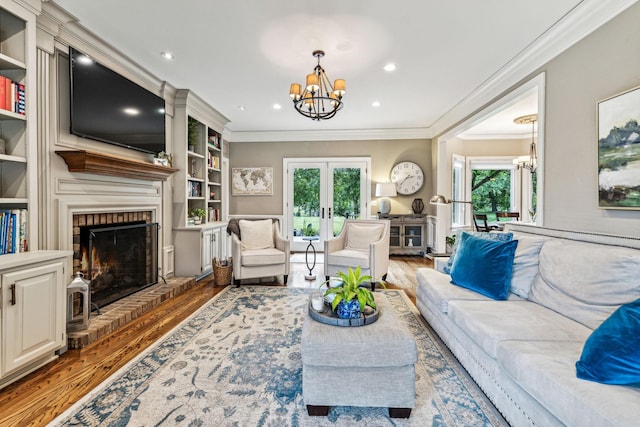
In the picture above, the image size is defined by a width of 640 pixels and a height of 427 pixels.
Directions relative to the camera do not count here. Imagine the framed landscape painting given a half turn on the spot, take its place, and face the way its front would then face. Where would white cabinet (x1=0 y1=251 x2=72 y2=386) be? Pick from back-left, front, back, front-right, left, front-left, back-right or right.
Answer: back

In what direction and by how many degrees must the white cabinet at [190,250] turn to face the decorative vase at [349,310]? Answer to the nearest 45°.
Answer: approximately 45° to its right

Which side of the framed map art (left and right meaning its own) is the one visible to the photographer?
front

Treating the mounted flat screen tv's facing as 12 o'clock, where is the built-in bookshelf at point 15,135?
The built-in bookshelf is roughly at 3 o'clock from the mounted flat screen tv.

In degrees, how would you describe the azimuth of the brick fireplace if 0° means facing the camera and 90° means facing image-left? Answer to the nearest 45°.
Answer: approximately 315°

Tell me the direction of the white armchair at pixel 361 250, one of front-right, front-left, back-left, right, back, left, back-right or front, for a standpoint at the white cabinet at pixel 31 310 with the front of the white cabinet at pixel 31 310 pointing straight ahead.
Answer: front-left

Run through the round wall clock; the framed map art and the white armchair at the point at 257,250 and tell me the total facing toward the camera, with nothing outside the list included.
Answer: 3

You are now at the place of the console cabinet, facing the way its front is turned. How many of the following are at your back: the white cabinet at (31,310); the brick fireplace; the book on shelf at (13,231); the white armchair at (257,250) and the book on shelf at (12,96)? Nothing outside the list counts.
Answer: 0

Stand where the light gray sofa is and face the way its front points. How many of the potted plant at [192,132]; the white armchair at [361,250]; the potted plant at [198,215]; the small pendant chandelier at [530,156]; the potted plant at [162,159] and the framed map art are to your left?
0

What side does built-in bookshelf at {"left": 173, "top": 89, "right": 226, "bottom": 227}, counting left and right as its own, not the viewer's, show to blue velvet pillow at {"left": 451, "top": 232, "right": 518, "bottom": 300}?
front

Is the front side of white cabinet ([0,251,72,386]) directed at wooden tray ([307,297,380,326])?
yes

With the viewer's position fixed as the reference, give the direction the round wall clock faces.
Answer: facing the viewer

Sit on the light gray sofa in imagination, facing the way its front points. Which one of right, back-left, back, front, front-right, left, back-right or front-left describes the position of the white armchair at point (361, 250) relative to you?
right

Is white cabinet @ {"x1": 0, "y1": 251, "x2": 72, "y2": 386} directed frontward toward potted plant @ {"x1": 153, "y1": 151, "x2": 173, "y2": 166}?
no

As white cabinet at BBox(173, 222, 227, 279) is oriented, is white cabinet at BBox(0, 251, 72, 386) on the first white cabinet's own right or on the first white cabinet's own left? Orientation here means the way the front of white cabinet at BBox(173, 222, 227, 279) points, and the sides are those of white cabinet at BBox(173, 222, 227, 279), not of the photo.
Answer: on the first white cabinet's own right

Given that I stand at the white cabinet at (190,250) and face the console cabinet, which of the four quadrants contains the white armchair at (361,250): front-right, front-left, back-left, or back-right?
front-right

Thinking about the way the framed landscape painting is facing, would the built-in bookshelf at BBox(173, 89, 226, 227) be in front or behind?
in front

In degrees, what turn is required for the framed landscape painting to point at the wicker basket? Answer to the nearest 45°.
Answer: approximately 45° to its right

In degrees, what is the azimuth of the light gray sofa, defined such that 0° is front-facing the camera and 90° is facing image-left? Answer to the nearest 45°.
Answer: approximately 45°
